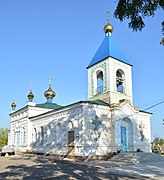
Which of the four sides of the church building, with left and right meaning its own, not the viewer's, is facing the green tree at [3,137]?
back

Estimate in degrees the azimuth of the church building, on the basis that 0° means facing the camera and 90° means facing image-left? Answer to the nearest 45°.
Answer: approximately 315°
